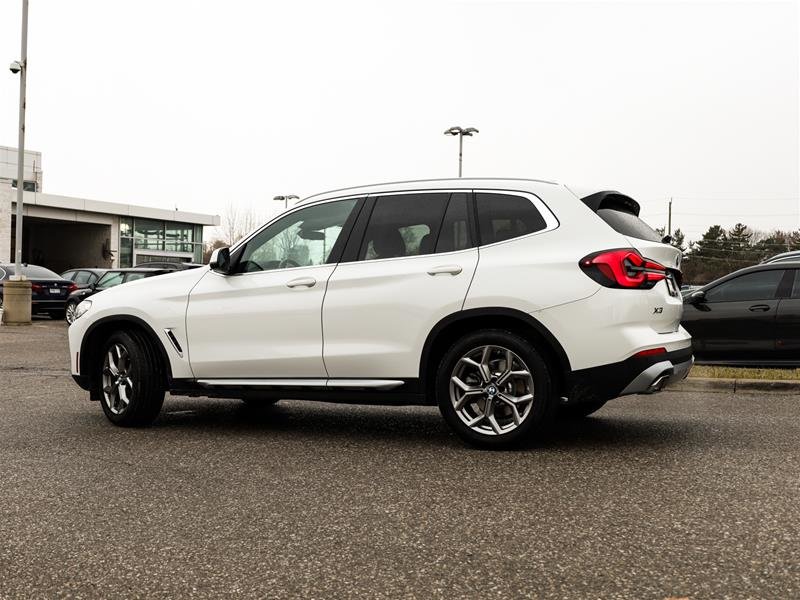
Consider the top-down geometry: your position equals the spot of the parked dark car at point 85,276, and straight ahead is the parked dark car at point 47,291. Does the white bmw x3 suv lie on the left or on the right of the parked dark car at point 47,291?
left

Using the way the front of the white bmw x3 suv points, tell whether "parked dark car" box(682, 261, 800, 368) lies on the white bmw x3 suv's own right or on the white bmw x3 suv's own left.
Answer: on the white bmw x3 suv's own right

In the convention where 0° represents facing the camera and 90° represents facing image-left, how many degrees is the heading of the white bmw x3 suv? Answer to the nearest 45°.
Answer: approximately 135°

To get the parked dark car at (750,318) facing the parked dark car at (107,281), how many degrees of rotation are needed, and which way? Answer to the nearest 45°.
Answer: approximately 45° to its right

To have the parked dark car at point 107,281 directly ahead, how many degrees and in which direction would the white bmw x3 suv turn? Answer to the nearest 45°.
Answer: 0° — it already faces it

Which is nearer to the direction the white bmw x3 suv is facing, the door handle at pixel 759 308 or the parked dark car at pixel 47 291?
the parked dark car

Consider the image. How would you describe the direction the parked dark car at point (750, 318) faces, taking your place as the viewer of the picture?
facing to the left of the viewer
